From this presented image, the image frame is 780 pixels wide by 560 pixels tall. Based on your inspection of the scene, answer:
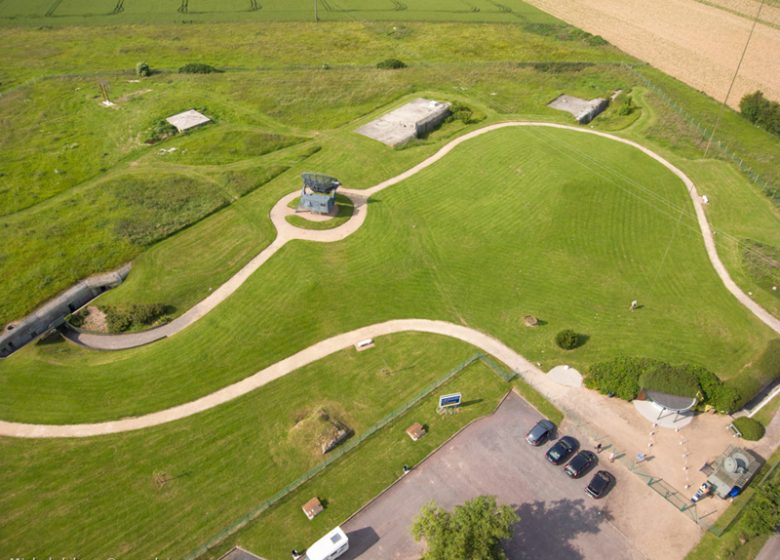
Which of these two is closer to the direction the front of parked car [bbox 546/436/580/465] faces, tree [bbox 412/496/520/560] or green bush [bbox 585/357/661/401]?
the green bush

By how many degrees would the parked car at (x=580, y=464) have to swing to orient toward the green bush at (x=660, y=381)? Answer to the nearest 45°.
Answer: approximately 45° to its left

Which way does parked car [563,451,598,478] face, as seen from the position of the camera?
facing away from the viewer and to the right of the viewer

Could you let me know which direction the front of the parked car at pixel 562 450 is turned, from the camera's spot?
facing away from the viewer and to the right of the viewer

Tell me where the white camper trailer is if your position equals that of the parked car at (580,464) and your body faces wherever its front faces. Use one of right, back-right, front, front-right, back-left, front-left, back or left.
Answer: back

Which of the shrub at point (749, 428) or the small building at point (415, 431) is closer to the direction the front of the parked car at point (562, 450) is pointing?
the shrub

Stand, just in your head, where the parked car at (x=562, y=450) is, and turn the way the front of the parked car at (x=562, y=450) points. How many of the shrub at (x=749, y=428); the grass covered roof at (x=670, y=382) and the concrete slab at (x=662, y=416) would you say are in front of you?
3

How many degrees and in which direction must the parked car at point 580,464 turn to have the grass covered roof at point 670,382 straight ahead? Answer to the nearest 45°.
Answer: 0° — it already faces it

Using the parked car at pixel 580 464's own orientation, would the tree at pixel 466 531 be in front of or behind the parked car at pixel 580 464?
behind
